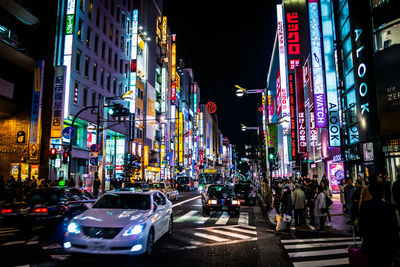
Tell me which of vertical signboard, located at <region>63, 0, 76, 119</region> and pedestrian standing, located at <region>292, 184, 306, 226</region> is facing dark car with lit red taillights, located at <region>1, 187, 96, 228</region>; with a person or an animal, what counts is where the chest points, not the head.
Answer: the vertical signboard

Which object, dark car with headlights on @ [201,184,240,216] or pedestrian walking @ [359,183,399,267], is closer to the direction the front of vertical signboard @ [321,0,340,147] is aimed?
the pedestrian walking

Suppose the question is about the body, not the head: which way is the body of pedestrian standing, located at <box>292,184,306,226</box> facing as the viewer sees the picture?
away from the camera

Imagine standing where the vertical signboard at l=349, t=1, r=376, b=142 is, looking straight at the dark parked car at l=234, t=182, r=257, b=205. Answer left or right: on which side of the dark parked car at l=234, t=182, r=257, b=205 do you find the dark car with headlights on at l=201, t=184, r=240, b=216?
left

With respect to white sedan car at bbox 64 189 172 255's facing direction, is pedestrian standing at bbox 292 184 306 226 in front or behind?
behind

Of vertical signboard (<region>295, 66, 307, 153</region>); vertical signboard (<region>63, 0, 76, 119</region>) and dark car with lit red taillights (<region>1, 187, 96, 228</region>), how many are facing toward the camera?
2

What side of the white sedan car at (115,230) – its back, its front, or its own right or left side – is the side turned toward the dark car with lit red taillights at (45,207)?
right

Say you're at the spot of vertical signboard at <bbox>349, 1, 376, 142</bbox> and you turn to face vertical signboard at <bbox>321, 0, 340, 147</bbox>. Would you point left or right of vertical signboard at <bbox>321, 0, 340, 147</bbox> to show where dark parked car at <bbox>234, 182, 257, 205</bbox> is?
left

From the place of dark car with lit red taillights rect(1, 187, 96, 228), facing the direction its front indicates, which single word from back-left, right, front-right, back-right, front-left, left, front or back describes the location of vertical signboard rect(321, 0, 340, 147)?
front-right

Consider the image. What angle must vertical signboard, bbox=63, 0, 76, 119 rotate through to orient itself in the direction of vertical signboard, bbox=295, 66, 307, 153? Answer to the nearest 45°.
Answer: approximately 90° to its left
